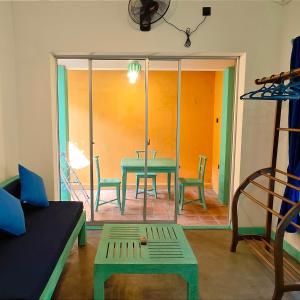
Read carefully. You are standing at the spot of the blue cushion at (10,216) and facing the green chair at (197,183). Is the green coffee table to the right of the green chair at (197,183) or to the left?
right

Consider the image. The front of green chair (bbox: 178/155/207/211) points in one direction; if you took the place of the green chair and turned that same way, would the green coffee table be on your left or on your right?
on your left

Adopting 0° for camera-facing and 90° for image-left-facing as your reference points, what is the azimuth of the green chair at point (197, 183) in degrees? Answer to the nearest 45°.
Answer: approximately 90°

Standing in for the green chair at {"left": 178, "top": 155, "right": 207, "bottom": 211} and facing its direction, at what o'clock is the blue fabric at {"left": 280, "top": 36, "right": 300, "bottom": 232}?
The blue fabric is roughly at 8 o'clock from the green chair.

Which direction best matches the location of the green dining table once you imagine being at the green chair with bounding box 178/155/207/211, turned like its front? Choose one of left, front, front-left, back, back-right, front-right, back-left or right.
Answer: front-left

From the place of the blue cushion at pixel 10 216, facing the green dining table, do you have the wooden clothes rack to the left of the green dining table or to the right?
right

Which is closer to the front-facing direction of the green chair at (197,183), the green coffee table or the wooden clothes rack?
the green coffee table
